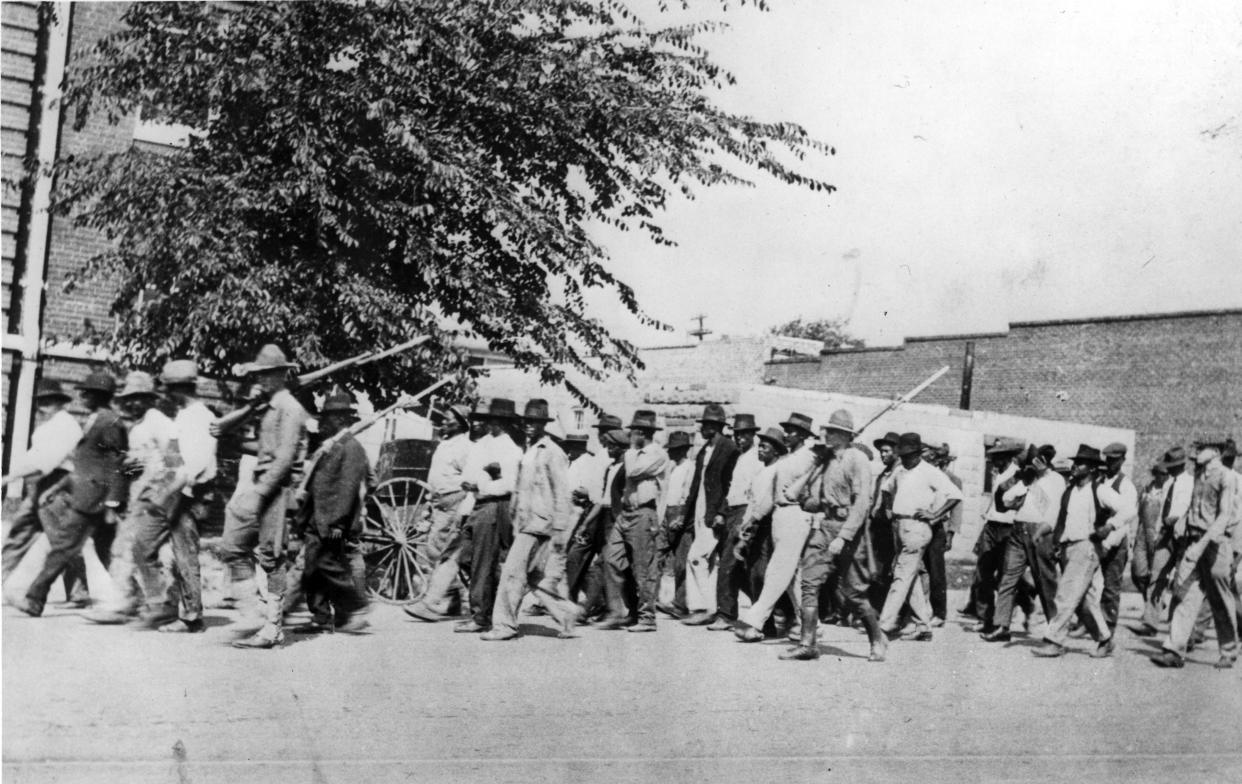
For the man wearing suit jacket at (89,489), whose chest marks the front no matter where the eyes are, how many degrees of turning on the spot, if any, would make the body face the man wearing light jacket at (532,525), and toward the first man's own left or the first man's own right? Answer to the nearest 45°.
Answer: approximately 180°

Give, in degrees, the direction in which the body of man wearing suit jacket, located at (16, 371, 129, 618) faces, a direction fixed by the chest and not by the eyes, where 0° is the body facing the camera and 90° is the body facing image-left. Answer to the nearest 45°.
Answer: approximately 90°

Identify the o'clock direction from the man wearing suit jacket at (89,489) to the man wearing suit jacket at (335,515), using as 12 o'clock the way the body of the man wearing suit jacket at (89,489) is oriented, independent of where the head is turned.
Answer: the man wearing suit jacket at (335,515) is roughly at 6 o'clock from the man wearing suit jacket at (89,489).

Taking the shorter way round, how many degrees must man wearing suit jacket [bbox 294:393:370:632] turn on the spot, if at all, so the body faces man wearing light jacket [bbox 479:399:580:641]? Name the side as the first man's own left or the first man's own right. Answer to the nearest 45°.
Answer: approximately 180°

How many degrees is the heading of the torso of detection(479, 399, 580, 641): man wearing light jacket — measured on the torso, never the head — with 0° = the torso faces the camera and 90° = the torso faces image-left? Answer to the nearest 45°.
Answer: approximately 45°

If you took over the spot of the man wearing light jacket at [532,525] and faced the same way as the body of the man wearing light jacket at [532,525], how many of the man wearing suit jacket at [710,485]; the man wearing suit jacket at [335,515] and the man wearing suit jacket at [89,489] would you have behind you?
1

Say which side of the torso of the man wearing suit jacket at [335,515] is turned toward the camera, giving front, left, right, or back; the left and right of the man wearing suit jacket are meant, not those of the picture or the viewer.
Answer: left

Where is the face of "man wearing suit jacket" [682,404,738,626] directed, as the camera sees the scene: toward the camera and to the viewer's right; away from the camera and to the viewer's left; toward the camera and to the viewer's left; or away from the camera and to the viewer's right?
toward the camera and to the viewer's left

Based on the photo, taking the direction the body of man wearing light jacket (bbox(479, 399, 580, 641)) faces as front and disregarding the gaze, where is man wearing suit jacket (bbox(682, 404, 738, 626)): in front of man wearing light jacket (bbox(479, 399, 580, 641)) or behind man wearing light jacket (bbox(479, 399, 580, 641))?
behind

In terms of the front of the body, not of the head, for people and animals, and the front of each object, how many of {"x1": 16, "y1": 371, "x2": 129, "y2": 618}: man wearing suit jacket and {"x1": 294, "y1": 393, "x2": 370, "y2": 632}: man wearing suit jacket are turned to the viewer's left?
2

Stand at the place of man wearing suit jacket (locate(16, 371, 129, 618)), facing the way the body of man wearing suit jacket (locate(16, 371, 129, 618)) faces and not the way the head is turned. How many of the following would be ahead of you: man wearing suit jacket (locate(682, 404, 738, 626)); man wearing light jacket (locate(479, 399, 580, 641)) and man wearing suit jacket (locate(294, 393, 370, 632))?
0
